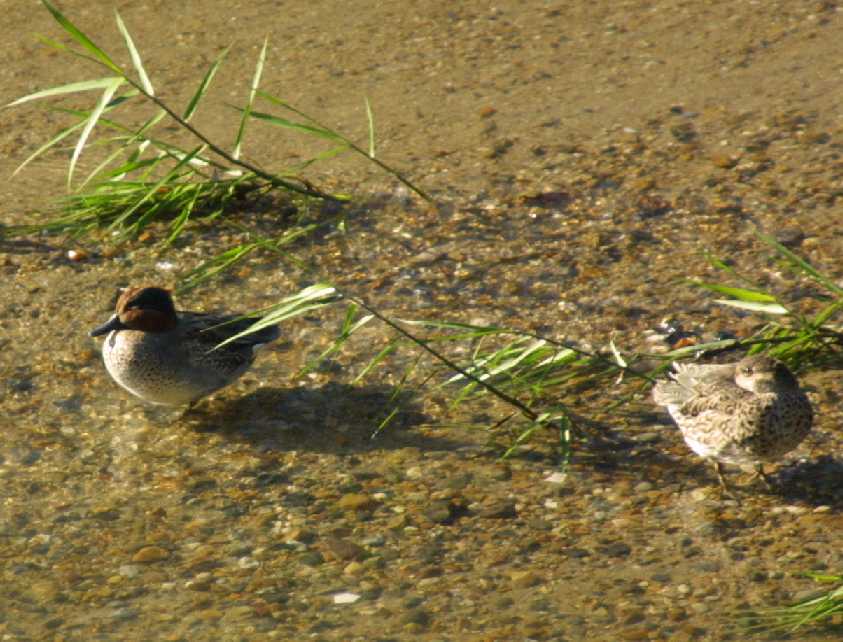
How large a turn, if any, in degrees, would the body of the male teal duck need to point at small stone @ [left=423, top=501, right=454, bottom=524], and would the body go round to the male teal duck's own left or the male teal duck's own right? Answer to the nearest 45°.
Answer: approximately 90° to the male teal duck's own left

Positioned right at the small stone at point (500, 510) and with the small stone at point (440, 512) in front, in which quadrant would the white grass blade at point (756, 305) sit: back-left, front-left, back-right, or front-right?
back-right

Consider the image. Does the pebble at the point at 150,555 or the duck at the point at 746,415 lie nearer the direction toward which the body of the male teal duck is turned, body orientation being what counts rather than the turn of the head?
the pebble

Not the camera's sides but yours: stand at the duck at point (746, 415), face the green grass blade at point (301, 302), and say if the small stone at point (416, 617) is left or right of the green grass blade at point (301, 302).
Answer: left

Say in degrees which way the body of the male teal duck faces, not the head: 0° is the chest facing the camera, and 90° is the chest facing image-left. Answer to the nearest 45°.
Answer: approximately 45°

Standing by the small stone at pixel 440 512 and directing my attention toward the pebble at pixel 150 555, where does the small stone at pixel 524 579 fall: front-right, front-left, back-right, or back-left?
back-left

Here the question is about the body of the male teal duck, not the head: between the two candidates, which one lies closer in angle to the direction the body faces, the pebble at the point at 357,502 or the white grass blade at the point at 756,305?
the pebble
